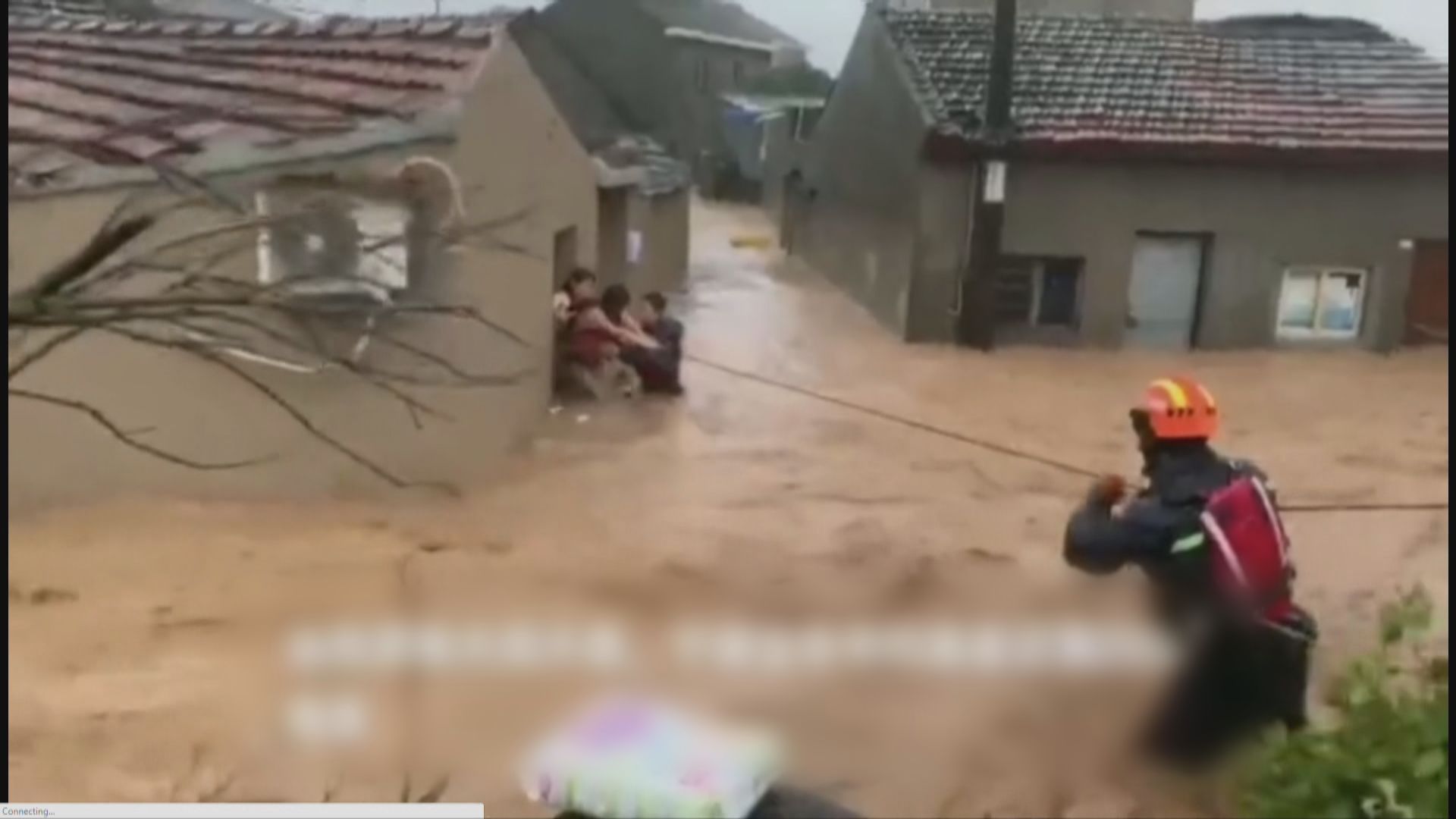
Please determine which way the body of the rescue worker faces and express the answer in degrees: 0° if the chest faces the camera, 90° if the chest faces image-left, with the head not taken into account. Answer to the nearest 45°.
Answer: approximately 135°

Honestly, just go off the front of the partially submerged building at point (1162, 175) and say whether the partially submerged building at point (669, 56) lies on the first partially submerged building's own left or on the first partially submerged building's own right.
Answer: on the first partially submerged building's own right

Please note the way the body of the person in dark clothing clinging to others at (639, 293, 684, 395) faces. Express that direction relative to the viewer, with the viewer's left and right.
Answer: facing to the left of the viewer

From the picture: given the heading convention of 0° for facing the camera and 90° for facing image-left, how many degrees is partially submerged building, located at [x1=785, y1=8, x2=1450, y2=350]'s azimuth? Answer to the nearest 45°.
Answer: approximately 0°

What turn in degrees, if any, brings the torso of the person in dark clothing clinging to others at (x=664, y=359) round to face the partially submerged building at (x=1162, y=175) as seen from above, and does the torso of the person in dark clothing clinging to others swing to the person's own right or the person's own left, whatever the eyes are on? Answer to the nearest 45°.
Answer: approximately 135° to the person's own right

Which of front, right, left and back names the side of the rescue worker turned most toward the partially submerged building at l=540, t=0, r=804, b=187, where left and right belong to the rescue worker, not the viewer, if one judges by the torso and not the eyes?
front
